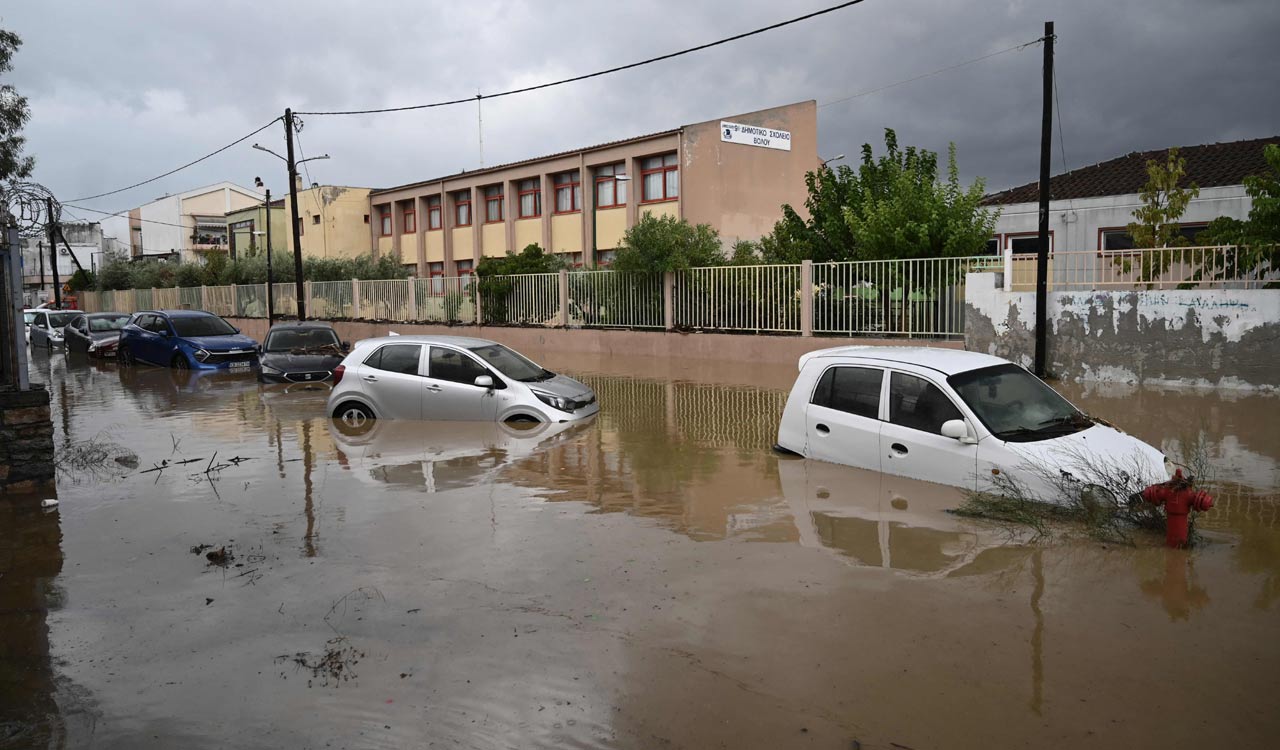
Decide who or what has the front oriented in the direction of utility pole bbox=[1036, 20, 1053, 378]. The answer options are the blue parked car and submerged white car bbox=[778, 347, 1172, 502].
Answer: the blue parked car

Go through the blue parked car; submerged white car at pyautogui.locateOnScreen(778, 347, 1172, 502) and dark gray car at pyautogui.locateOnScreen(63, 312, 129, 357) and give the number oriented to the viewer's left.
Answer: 0

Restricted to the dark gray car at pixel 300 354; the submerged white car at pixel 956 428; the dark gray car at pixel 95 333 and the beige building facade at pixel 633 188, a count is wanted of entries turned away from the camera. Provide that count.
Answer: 0

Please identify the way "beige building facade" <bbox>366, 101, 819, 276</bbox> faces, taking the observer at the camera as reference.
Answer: facing the viewer and to the left of the viewer

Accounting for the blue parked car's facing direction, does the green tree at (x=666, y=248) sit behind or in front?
in front

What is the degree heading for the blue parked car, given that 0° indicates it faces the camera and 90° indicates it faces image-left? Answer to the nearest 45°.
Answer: approximately 315°

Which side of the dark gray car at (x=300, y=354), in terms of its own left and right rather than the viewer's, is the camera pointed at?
front

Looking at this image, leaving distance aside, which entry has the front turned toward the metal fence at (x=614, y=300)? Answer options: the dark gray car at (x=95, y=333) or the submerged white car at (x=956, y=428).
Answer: the dark gray car

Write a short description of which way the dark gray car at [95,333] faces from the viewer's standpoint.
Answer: facing the viewer and to the right of the viewer

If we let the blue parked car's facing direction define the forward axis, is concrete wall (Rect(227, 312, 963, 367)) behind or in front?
in front

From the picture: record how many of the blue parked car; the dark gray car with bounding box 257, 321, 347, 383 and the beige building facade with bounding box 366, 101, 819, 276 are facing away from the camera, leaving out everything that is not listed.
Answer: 0

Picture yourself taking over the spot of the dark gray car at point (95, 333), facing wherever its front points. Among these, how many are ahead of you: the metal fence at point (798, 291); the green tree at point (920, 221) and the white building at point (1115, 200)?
3

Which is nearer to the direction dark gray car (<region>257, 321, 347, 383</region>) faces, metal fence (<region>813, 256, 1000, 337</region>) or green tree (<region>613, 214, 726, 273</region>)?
the metal fence

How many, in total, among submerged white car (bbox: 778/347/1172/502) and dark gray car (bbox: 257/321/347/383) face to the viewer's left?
0

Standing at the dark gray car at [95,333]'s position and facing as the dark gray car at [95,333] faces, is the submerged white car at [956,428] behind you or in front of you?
in front

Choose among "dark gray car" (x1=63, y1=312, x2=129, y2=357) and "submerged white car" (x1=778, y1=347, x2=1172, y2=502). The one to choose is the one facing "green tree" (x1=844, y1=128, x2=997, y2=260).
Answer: the dark gray car

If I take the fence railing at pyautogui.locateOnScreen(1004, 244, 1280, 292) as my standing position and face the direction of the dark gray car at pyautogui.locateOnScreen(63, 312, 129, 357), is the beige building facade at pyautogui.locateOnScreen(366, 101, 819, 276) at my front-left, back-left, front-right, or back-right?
front-right

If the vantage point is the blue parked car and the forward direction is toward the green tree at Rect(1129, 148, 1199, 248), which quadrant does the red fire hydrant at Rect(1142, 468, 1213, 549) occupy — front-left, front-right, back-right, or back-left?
front-right
